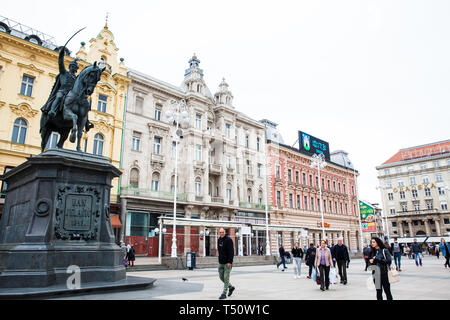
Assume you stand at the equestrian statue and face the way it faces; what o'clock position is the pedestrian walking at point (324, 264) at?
The pedestrian walking is roughly at 11 o'clock from the equestrian statue.

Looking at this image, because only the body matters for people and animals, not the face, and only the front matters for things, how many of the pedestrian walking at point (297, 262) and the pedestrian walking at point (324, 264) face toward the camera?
2

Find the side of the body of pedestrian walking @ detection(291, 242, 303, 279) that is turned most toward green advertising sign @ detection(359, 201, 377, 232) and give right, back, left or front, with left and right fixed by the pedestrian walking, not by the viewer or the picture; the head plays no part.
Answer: back

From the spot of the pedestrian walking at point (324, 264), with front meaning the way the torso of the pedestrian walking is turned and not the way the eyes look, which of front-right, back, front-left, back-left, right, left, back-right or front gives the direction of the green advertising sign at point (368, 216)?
back

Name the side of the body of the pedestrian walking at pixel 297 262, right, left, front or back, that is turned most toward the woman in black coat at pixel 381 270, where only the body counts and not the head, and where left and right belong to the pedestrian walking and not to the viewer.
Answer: front

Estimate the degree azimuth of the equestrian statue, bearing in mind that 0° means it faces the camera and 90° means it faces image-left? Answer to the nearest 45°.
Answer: approximately 315°

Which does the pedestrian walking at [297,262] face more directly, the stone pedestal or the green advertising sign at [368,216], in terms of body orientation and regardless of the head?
the stone pedestal

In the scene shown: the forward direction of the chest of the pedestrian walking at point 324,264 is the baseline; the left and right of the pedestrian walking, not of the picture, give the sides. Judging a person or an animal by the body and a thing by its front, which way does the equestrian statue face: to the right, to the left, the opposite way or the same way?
to the left

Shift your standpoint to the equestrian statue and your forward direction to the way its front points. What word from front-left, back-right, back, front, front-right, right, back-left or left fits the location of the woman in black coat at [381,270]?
front

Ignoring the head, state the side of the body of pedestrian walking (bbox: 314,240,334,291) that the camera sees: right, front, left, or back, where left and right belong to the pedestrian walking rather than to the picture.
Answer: front

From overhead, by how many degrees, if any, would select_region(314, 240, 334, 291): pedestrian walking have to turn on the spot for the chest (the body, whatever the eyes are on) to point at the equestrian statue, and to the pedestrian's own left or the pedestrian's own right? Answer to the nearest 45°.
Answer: approximately 45° to the pedestrian's own right

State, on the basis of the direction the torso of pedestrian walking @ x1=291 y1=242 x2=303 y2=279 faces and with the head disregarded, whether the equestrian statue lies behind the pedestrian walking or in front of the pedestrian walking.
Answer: in front

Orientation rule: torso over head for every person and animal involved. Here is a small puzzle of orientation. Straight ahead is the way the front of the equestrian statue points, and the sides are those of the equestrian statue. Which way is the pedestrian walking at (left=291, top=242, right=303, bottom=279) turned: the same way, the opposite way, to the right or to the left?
to the right
